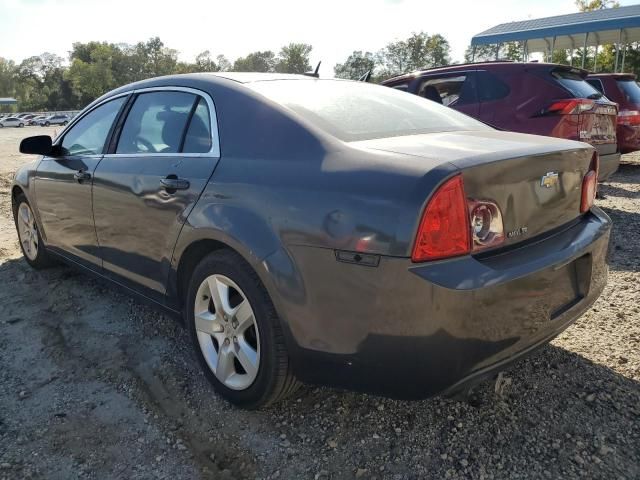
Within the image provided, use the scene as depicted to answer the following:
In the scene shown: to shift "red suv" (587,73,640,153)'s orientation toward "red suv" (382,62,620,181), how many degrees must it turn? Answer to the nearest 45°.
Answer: approximately 135° to its left

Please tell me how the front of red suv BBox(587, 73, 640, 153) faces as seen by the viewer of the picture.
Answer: facing away from the viewer and to the left of the viewer

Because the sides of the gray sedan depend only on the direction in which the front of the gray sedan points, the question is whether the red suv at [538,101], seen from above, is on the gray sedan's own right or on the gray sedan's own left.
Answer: on the gray sedan's own right

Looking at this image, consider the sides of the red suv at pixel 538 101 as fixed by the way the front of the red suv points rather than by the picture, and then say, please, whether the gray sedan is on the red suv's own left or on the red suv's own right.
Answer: on the red suv's own left

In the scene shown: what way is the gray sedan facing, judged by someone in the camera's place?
facing away from the viewer and to the left of the viewer

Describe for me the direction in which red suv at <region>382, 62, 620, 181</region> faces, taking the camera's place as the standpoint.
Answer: facing away from the viewer and to the left of the viewer

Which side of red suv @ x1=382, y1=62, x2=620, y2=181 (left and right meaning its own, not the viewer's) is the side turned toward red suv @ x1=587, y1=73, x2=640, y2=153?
right

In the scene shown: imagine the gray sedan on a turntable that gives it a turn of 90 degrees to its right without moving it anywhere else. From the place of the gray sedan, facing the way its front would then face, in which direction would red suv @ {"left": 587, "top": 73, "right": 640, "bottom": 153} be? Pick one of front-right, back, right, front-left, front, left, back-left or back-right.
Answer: front
